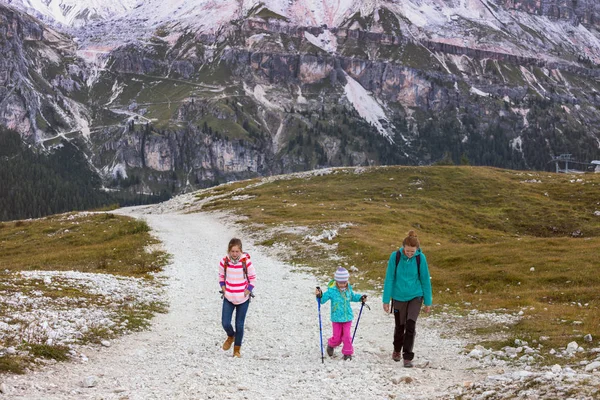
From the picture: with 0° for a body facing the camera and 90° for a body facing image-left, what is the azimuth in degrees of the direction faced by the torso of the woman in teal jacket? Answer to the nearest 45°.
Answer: approximately 0°

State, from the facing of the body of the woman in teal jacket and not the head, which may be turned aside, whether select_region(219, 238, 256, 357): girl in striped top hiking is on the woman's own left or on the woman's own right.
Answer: on the woman's own right

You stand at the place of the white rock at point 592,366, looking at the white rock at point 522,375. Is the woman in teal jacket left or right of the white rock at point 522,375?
right

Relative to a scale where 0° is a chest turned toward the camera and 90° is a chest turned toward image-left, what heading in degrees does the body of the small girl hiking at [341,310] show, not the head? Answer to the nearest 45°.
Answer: approximately 0°

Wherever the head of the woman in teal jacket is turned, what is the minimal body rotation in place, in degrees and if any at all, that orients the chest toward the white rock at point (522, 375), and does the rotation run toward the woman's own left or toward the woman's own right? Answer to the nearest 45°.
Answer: approximately 45° to the woman's own left

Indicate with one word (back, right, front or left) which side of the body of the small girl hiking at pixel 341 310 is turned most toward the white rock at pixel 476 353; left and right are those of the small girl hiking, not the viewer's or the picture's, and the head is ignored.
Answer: left
